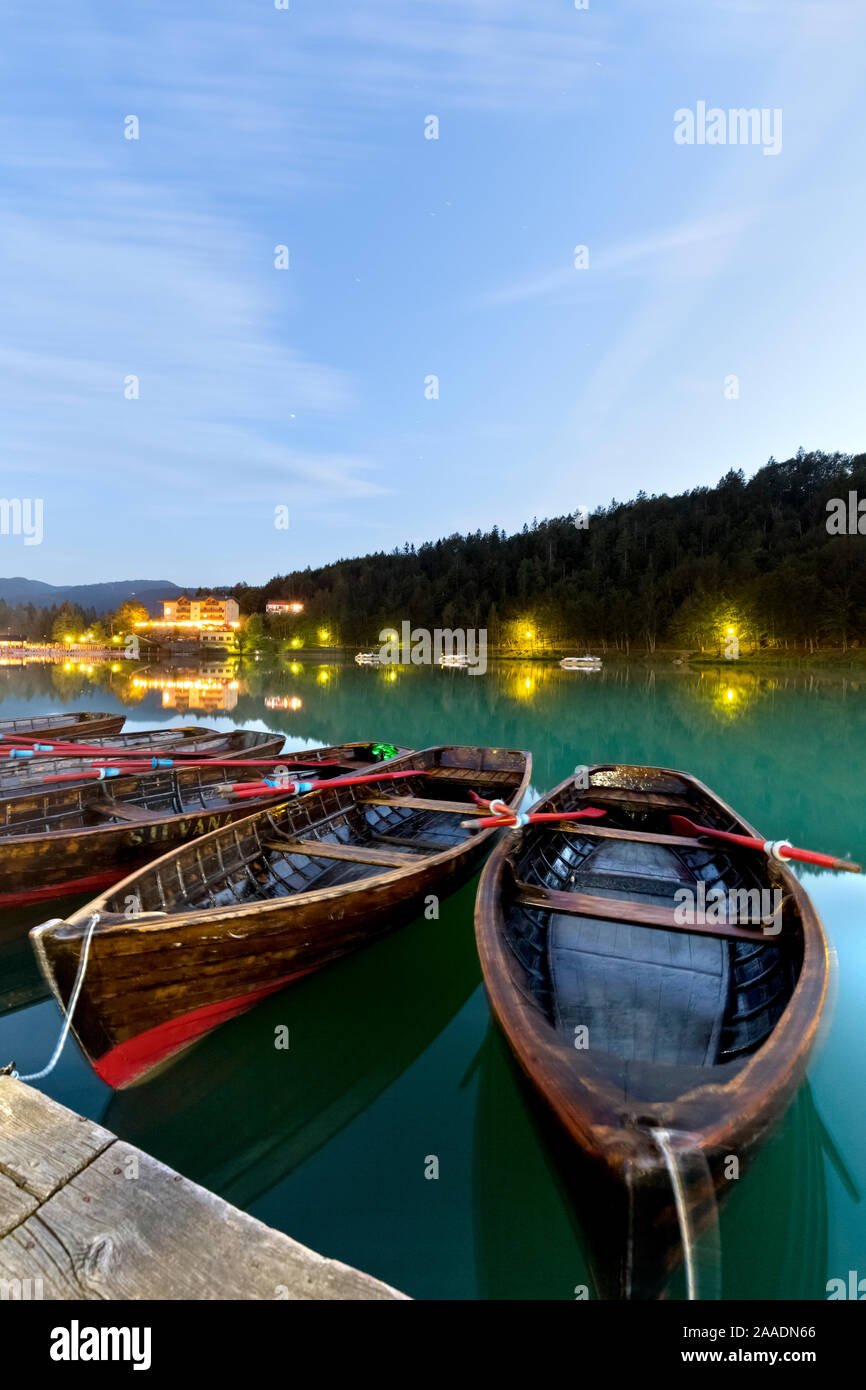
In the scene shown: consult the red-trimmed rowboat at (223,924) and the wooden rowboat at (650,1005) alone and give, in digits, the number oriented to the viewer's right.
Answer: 0

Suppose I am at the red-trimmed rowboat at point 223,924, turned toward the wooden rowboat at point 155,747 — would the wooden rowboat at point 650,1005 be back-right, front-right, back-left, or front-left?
back-right

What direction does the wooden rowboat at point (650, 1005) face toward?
toward the camera

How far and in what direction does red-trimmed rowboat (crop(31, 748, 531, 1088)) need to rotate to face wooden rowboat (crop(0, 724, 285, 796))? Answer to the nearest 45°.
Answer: approximately 135° to its right

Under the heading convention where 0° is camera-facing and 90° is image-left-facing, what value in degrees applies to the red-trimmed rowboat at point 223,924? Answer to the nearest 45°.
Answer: approximately 45°
